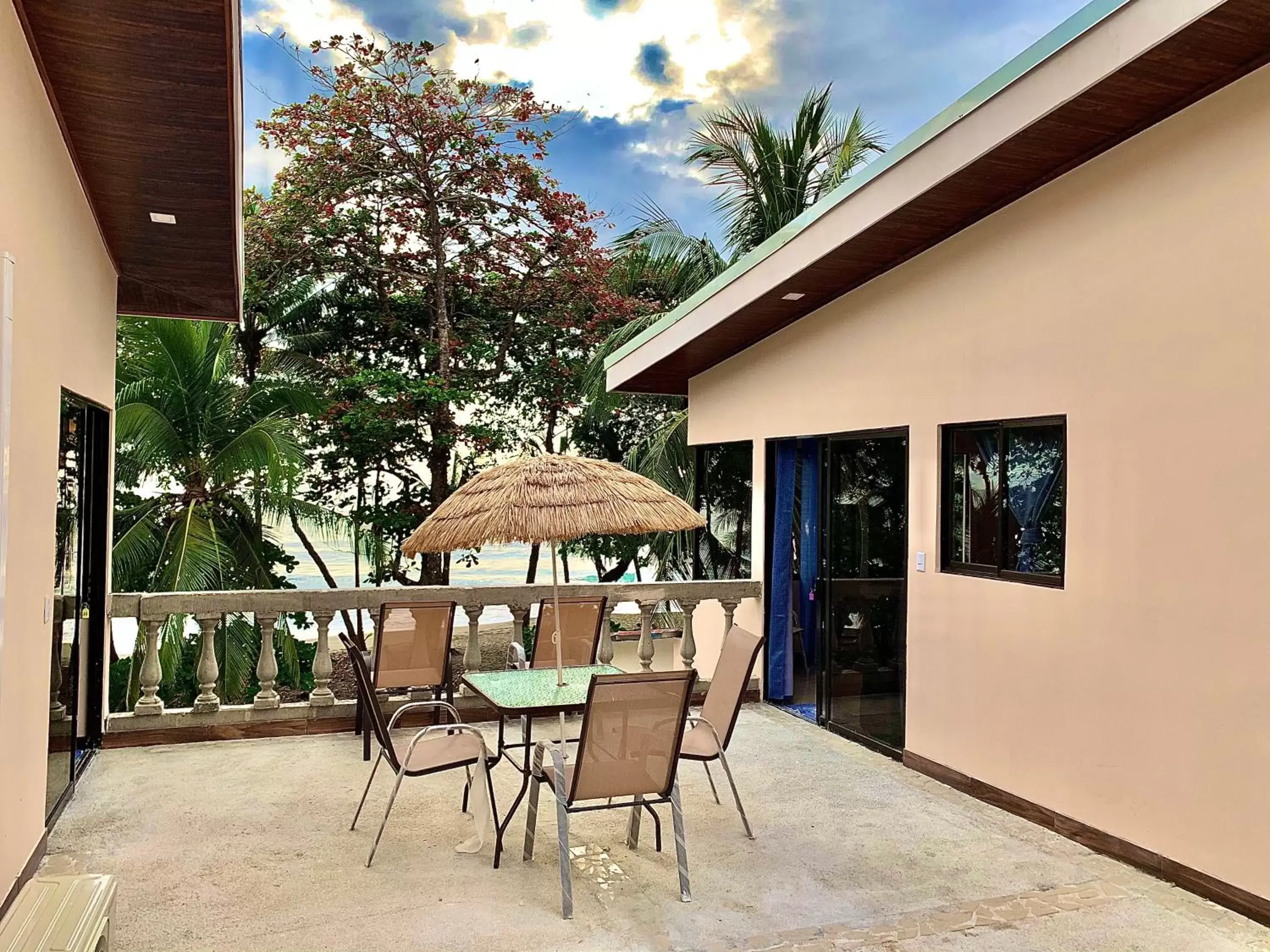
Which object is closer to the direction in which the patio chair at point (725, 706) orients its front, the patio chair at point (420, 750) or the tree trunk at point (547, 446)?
the patio chair

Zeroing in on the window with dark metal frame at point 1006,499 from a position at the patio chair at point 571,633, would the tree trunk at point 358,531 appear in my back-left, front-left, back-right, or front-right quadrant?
back-left

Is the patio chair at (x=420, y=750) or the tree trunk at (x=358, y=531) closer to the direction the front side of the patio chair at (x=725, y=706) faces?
the patio chair

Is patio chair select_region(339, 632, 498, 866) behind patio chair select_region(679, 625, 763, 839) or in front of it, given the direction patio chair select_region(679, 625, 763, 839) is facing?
in front

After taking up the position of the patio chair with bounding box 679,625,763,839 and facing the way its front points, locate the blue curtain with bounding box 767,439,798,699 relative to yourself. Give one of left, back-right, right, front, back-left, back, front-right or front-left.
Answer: back-right

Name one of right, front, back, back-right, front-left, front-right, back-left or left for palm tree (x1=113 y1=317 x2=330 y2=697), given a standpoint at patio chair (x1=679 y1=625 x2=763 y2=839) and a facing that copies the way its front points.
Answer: right

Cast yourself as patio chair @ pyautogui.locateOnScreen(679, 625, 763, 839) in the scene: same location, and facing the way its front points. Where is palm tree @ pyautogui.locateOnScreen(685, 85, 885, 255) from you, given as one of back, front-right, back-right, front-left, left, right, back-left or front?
back-right

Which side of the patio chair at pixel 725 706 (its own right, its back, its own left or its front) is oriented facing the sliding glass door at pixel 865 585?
back

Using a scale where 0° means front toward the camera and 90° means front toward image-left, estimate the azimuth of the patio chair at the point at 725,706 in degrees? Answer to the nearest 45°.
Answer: approximately 45°

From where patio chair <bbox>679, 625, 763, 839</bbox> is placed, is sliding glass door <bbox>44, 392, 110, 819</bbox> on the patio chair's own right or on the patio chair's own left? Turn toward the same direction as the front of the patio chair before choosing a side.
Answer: on the patio chair's own right
